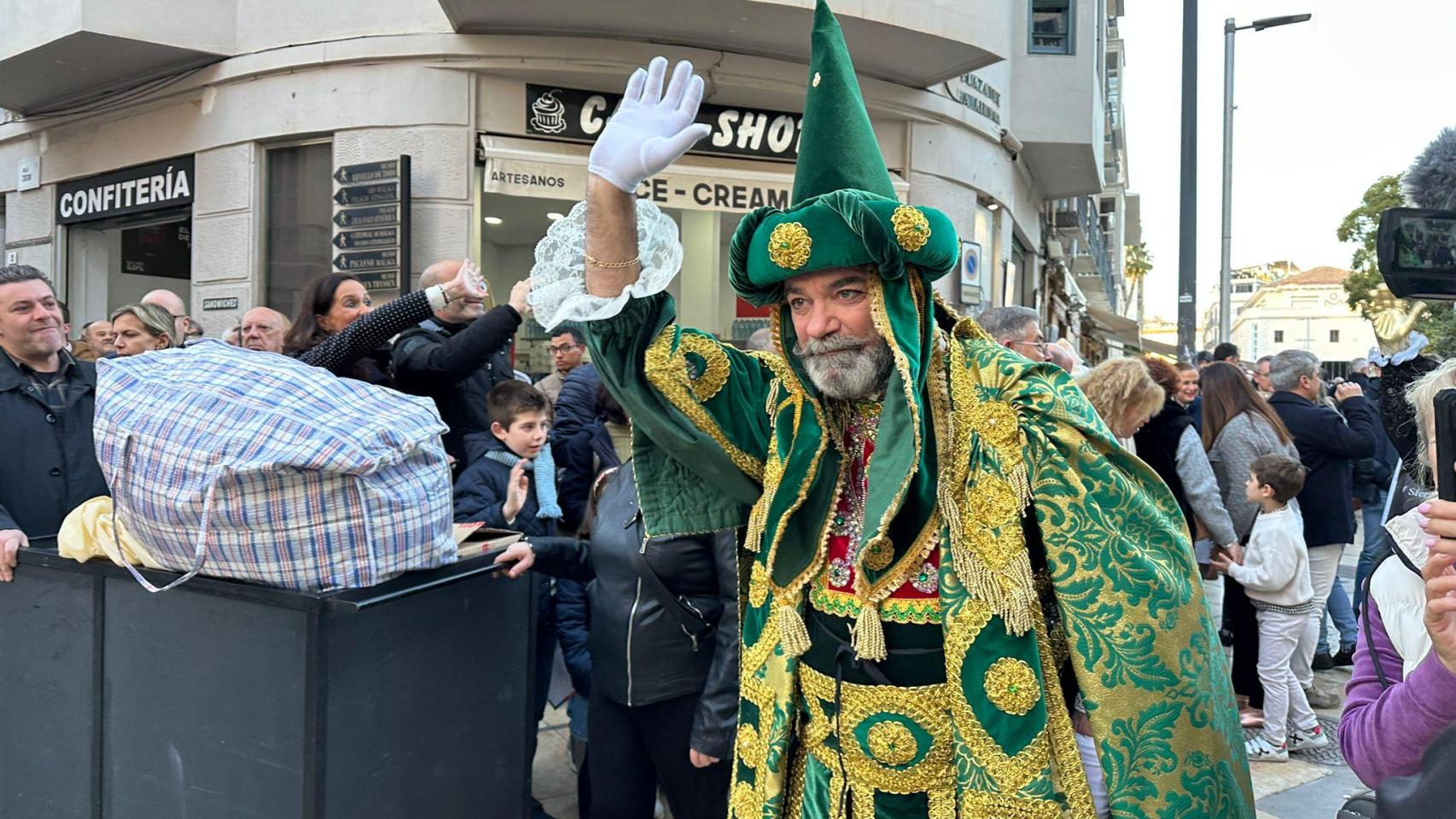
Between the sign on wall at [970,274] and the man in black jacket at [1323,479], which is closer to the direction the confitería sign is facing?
the man in black jacket

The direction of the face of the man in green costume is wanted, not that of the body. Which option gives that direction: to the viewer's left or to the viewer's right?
to the viewer's left

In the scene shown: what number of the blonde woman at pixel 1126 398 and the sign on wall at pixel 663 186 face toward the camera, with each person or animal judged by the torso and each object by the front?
1

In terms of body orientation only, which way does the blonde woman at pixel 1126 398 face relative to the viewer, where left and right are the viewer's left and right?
facing away from the viewer

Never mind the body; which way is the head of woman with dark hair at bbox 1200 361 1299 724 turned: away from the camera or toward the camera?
away from the camera

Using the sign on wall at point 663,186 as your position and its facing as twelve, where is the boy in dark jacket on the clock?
The boy in dark jacket is roughly at 12 o'clock from the sign on wall.

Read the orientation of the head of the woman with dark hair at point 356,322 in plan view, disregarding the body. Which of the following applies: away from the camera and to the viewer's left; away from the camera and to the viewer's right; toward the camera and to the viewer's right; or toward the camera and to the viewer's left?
toward the camera and to the viewer's right

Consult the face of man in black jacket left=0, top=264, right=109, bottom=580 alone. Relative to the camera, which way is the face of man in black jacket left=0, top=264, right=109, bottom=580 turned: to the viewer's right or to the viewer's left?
to the viewer's right

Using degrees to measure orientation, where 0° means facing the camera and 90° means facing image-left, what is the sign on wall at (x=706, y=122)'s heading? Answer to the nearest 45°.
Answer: approximately 0°

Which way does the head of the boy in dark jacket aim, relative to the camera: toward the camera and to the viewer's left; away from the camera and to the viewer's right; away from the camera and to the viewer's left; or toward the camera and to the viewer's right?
toward the camera and to the viewer's right
